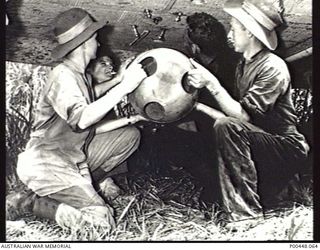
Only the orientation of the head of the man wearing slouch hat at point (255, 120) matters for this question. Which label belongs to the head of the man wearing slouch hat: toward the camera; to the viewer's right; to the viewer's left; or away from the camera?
to the viewer's left

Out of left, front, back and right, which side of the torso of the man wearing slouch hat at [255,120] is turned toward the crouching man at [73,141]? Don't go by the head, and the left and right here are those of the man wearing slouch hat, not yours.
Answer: front

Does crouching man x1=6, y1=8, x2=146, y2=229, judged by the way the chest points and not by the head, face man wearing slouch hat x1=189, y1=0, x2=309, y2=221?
yes

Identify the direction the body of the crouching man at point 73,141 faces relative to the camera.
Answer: to the viewer's right

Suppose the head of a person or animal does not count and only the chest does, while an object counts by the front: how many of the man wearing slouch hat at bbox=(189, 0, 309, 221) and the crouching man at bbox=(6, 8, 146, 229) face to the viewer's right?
1

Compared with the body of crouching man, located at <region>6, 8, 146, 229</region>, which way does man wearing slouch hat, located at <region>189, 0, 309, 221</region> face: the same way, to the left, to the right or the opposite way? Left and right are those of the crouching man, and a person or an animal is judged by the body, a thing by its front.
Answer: the opposite way

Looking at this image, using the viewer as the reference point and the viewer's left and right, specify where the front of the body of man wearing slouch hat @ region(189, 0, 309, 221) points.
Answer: facing to the left of the viewer
